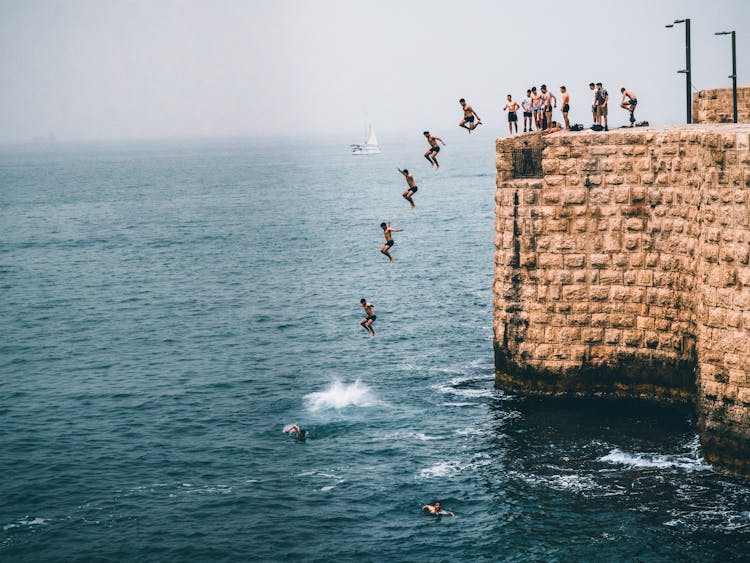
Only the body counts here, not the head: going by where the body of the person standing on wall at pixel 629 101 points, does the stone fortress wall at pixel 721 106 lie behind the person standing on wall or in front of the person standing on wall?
behind

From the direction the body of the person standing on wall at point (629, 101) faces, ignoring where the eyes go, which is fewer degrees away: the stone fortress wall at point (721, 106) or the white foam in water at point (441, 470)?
the white foam in water

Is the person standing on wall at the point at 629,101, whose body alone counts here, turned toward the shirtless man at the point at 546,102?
yes

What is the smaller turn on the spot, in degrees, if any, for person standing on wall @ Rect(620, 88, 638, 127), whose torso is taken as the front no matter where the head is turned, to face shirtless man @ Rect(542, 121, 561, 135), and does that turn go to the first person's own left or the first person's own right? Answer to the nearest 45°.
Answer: approximately 45° to the first person's own left

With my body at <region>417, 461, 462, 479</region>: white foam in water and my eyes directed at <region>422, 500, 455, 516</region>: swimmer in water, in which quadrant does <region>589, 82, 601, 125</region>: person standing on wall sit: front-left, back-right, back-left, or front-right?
back-left

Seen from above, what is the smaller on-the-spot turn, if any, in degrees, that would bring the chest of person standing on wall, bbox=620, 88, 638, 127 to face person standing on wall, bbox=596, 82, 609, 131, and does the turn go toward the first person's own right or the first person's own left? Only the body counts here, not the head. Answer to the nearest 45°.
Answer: approximately 45° to the first person's own right

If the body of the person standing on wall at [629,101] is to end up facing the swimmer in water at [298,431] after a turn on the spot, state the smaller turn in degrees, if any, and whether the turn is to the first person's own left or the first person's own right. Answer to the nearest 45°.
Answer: approximately 45° to the first person's own left

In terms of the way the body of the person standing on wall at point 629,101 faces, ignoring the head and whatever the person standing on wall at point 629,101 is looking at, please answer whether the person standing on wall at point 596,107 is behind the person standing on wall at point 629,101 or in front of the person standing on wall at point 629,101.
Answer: in front

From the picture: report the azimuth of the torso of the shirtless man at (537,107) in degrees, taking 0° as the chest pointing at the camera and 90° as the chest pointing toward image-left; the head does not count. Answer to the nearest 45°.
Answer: approximately 45°

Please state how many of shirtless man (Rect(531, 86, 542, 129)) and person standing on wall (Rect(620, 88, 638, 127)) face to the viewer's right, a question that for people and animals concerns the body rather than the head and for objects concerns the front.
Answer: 0

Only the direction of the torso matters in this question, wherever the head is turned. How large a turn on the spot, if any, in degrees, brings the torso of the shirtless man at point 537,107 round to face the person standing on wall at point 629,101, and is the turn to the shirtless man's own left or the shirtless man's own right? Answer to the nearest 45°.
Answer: approximately 135° to the shirtless man's own left

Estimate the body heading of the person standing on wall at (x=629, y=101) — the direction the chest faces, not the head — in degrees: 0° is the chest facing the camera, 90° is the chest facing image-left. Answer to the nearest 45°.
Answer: approximately 90°

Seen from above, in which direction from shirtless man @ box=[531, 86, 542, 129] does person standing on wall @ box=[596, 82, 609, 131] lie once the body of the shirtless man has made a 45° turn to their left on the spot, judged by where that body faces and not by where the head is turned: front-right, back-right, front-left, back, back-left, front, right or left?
left

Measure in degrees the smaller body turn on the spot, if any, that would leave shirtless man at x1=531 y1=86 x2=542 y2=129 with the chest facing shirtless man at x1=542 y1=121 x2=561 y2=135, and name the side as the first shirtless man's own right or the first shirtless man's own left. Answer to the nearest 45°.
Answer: approximately 45° to the first shirtless man's own left
